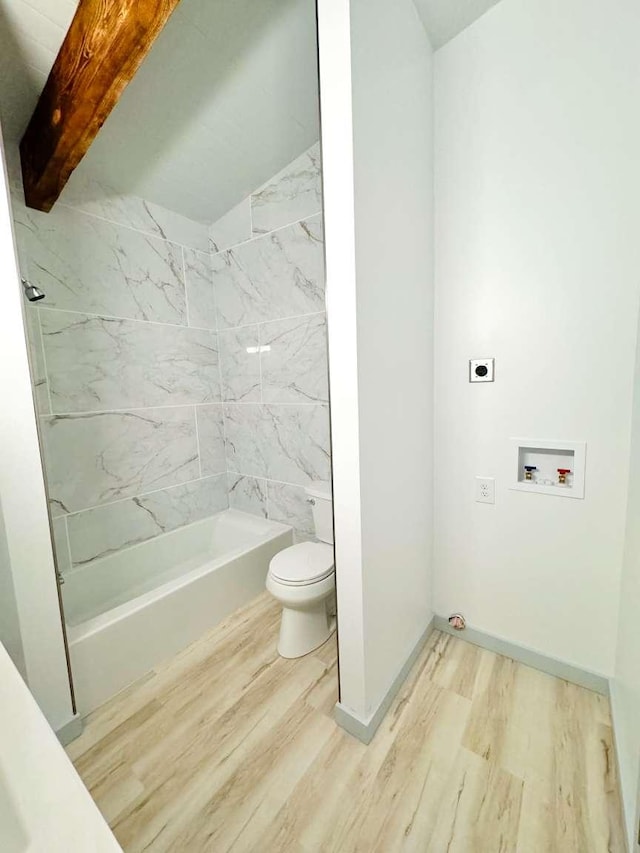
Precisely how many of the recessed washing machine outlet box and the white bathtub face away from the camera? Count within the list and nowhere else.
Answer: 0

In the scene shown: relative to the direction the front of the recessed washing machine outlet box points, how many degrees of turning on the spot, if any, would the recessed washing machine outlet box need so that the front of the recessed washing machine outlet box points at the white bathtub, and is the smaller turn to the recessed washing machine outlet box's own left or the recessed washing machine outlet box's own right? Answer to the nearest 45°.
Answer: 0° — it already faces it

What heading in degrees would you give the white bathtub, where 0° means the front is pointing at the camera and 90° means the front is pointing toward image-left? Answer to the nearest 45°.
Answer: approximately 315°

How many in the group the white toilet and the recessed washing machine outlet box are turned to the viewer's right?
0

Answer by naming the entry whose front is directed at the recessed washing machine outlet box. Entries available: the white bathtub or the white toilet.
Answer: the white bathtub

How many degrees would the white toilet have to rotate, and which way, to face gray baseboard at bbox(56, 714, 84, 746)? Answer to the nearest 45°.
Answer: approximately 45° to its right

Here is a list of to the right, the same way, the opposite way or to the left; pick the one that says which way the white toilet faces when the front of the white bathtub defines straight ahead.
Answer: to the right

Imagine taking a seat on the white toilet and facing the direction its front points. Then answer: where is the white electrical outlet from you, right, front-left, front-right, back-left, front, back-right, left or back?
back-left

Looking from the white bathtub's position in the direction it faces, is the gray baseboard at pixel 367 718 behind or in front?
in front

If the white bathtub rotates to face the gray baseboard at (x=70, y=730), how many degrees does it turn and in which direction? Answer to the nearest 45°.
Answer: approximately 90° to its right

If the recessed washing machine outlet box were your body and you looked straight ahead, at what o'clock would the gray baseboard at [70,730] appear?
The gray baseboard is roughly at 12 o'clock from the recessed washing machine outlet box.
